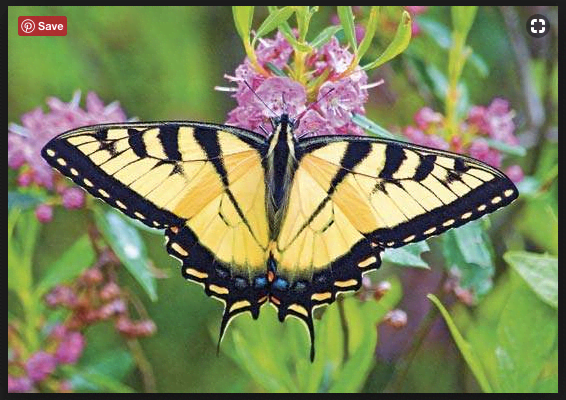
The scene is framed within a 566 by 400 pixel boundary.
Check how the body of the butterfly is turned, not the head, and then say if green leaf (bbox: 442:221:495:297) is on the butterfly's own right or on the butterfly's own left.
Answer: on the butterfly's own right

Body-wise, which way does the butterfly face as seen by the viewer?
away from the camera

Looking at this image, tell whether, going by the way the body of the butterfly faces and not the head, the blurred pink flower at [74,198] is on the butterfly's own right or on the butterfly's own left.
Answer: on the butterfly's own left

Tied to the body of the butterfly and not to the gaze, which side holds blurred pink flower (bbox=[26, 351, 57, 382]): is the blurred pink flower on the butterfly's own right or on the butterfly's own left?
on the butterfly's own left

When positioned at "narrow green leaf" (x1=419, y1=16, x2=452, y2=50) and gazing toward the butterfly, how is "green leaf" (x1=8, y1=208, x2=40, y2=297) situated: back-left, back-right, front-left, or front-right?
front-right

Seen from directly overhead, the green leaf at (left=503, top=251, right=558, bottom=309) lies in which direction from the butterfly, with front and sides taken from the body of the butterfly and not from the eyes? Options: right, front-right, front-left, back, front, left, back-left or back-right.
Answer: right

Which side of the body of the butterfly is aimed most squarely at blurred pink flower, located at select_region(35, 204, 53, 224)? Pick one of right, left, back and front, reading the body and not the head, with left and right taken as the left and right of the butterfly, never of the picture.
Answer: left

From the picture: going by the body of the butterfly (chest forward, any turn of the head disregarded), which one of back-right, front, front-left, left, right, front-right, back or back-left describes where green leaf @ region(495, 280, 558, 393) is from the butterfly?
right

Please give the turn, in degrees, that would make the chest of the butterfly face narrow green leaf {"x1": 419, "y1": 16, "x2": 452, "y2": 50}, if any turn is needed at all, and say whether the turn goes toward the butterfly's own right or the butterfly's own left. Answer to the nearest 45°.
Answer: approximately 45° to the butterfly's own right
